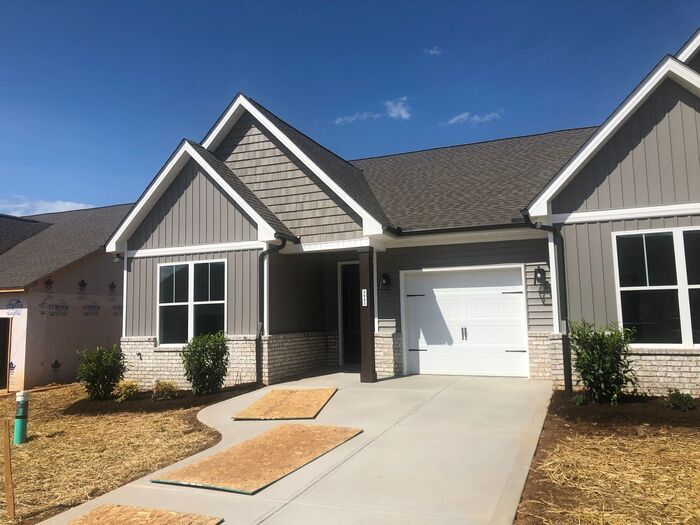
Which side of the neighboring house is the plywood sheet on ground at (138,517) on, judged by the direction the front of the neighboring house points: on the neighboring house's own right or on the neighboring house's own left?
on the neighboring house's own left

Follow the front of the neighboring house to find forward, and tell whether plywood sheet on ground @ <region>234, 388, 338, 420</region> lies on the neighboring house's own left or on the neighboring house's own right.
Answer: on the neighboring house's own left

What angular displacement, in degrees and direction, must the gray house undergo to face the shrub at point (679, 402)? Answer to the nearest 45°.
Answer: approximately 45° to its left

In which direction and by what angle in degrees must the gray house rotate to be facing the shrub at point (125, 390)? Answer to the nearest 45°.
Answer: approximately 90° to its right

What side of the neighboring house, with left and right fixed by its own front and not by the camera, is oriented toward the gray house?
left

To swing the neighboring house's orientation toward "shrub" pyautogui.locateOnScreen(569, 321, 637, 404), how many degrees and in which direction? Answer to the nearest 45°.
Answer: approximately 90° to its left

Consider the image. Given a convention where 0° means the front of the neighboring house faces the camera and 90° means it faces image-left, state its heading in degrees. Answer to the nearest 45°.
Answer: approximately 45°

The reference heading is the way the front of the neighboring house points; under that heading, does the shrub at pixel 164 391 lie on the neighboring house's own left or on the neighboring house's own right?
on the neighboring house's own left

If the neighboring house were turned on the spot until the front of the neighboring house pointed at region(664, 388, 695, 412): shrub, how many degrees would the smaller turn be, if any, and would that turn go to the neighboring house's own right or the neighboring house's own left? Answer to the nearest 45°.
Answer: approximately 90° to the neighboring house's own left
